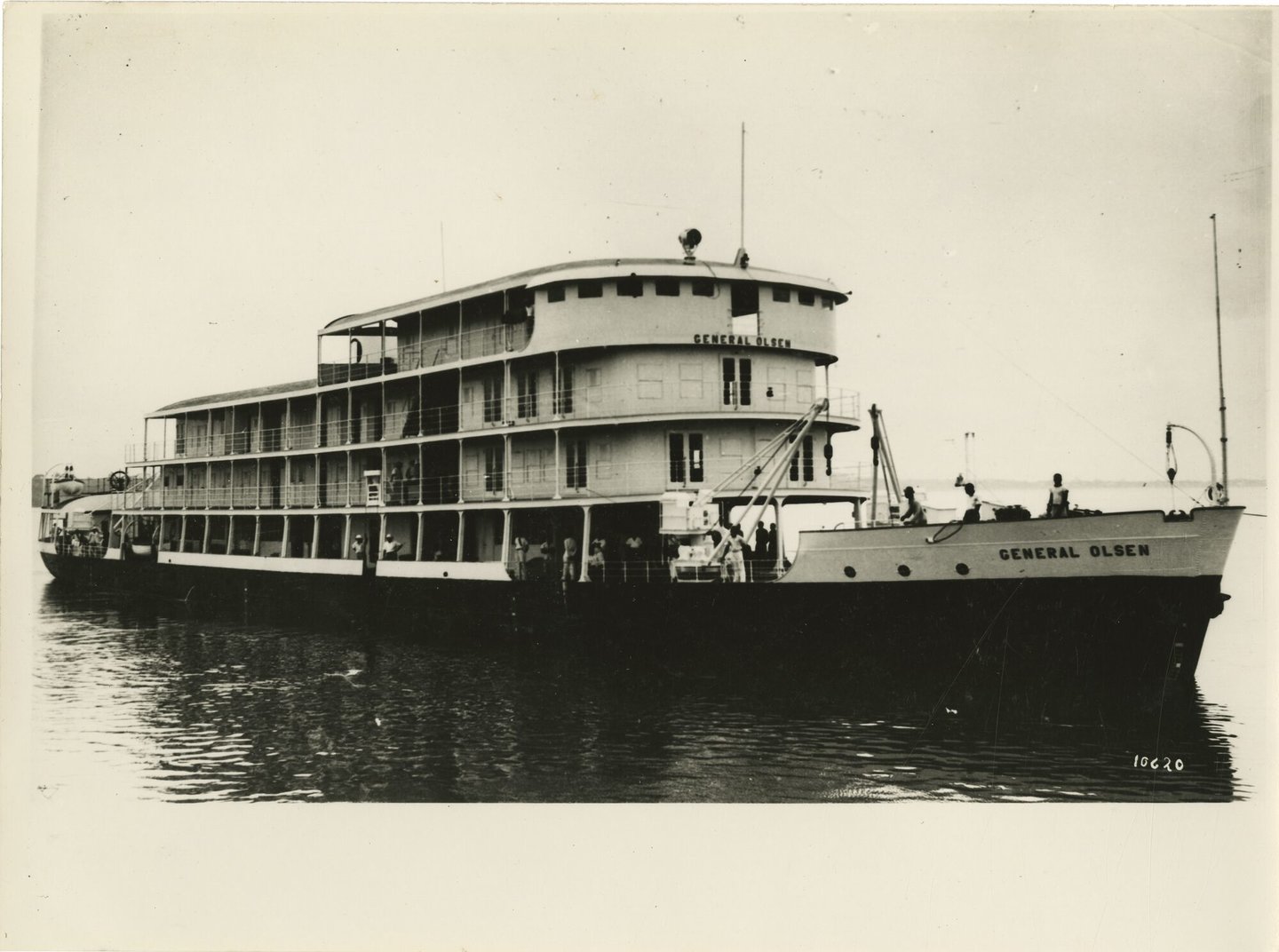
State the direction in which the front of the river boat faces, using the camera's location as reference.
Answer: facing the viewer and to the right of the viewer
